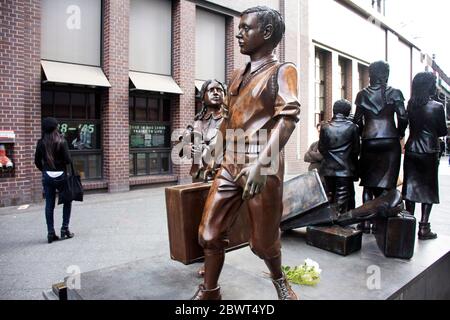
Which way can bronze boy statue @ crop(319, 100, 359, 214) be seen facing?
away from the camera

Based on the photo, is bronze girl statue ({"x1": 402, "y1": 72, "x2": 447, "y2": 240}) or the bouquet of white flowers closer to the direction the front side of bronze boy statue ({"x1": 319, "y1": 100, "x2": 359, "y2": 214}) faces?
the bronze girl statue

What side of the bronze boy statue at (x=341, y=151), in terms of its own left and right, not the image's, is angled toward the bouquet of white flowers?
back

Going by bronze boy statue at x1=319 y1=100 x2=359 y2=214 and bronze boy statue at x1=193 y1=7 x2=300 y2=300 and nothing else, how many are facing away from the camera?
1

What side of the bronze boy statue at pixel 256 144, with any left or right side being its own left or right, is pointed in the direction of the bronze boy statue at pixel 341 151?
back

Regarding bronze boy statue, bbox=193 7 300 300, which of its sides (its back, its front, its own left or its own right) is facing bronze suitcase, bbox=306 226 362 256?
back

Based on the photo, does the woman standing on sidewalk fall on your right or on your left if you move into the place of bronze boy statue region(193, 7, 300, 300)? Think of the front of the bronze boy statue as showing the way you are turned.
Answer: on your right

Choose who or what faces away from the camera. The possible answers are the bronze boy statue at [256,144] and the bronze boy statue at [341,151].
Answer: the bronze boy statue at [341,151]

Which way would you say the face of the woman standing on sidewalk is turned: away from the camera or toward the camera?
away from the camera

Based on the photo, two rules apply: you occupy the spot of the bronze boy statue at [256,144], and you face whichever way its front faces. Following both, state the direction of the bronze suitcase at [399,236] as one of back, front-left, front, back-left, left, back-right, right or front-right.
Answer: back

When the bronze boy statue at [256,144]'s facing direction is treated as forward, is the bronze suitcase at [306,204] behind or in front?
behind
